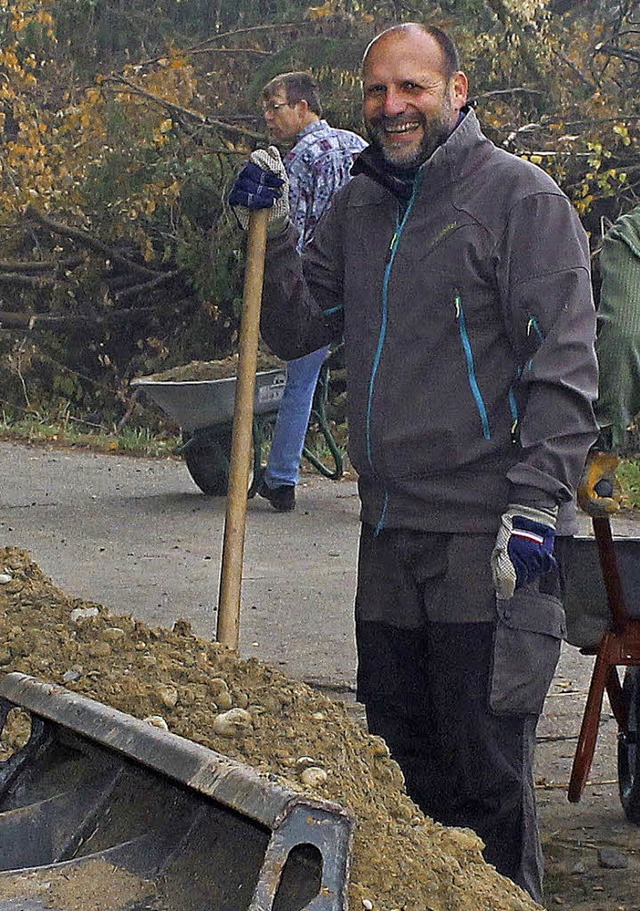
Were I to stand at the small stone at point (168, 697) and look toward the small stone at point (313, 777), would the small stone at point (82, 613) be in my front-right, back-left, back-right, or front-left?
back-left

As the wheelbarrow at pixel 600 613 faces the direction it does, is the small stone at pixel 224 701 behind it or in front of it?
in front

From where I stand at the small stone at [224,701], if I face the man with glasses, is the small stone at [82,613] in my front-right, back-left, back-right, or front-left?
front-left

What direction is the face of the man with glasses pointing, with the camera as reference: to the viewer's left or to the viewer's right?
to the viewer's left

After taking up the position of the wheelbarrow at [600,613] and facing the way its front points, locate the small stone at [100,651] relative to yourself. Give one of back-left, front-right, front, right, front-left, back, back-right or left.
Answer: front-right
